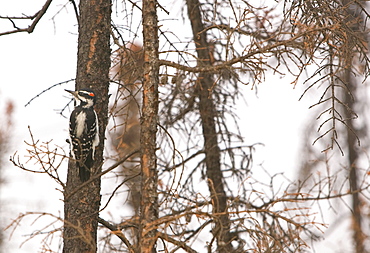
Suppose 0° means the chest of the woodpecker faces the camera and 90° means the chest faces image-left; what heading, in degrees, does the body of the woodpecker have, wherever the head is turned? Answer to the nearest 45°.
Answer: approximately 180°

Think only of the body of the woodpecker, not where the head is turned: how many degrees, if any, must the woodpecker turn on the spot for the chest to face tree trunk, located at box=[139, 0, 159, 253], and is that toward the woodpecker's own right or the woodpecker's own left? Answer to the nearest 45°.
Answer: approximately 135° to the woodpecker's own right
